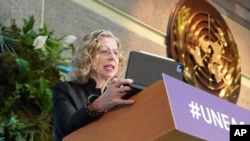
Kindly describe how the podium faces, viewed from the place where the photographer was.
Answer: facing the viewer and to the right of the viewer

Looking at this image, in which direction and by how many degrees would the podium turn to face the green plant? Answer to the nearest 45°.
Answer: approximately 180°
